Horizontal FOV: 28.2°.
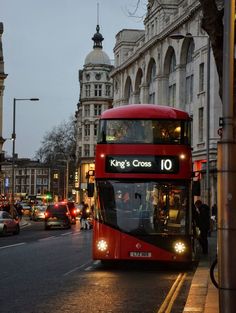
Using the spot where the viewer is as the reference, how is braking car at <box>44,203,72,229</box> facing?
facing away from the viewer

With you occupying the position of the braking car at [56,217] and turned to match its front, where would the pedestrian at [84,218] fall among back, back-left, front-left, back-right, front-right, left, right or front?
back-right

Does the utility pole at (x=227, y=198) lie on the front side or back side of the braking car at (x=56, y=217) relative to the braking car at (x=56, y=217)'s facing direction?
on the back side

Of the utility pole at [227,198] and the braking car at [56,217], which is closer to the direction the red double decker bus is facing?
the utility pole

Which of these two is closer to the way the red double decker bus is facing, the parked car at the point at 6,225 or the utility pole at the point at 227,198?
the utility pole
